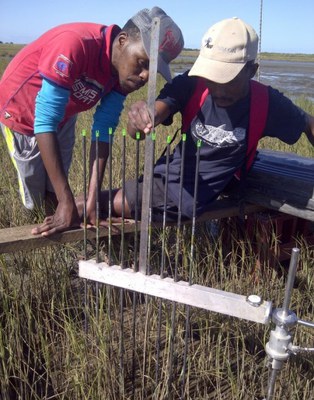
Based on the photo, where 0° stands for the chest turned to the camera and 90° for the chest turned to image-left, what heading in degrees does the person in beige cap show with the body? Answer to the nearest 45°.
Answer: approximately 45°

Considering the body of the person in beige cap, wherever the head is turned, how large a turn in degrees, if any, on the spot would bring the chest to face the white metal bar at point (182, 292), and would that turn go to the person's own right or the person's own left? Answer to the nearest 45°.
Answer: approximately 45° to the person's own left

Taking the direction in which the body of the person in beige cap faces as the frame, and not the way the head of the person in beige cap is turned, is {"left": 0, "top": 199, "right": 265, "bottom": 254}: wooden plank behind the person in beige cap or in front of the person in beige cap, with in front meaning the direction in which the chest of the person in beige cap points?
in front

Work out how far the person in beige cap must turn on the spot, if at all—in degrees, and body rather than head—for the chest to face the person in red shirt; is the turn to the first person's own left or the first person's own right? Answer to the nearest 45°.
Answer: approximately 45° to the first person's own right
